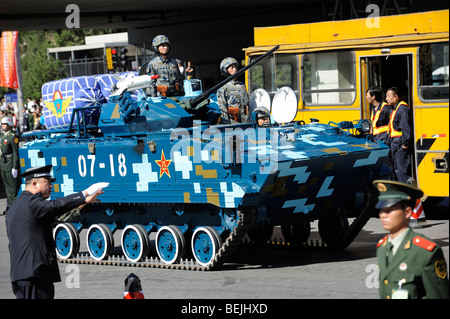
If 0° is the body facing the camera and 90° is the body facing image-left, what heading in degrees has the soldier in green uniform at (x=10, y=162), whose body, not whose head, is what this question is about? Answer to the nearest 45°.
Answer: approximately 45°

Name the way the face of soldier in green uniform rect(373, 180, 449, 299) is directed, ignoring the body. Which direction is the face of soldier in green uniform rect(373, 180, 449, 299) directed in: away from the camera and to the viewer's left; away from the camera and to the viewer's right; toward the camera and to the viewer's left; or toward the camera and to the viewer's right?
toward the camera and to the viewer's left

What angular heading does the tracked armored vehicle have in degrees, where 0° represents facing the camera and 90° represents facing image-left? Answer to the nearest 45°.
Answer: approximately 315°

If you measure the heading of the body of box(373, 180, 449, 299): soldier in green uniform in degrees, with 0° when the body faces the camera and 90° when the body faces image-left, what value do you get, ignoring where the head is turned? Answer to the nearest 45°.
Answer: approximately 45°

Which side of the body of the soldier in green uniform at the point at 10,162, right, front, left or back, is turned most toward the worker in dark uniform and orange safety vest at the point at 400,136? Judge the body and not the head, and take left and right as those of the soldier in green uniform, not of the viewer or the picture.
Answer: left

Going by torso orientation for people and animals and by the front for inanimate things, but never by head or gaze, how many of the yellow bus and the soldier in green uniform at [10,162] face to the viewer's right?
1

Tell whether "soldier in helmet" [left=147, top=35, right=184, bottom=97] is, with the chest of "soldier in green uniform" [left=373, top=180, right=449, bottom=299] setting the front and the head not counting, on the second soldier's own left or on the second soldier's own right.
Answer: on the second soldier's own right

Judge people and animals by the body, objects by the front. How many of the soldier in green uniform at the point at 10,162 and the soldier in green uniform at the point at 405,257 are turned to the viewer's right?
0

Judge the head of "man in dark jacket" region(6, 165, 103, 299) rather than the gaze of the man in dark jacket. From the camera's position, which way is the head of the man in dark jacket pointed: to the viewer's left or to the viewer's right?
to the viewer's right

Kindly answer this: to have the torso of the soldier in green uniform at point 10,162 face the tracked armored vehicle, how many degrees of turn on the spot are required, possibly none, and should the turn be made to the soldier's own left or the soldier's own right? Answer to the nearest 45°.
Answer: approximately 45° to the soldier's own left

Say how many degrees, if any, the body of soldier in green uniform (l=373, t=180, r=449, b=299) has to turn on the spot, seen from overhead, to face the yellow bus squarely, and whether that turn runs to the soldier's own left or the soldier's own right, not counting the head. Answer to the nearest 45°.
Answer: approximately 135° to the soldier's own right

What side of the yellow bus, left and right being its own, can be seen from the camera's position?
right

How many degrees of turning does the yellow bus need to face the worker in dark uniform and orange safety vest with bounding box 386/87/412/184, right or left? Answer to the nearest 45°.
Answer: approximately 90° to its right

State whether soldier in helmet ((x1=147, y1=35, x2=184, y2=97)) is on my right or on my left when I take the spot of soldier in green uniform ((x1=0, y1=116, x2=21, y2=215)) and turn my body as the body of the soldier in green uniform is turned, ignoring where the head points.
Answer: on my left
